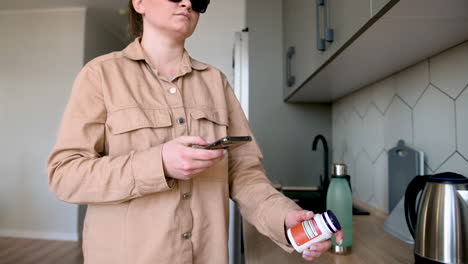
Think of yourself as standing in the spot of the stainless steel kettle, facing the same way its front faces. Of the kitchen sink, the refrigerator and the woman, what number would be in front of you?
0

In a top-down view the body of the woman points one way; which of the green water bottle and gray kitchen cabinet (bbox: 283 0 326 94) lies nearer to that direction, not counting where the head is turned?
the green water bottle

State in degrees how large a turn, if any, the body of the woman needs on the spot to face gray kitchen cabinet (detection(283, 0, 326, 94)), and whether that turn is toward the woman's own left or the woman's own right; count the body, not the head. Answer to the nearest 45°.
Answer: approximately 90° to the woman's own left

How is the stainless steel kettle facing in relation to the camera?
to the viewer's right

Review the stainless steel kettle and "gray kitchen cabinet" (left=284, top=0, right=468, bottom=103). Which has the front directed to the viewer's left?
the gray kitchen cabinet

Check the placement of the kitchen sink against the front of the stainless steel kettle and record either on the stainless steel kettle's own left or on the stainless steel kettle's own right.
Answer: on the stainless steel kettle's own left

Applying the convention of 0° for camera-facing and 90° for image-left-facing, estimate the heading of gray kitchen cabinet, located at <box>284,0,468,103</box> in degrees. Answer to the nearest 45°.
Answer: approximately 90°

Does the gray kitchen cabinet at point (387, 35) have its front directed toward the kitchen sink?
no

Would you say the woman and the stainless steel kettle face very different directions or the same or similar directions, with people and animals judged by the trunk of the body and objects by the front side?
same or similar directions

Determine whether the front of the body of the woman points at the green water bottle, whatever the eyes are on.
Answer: no
